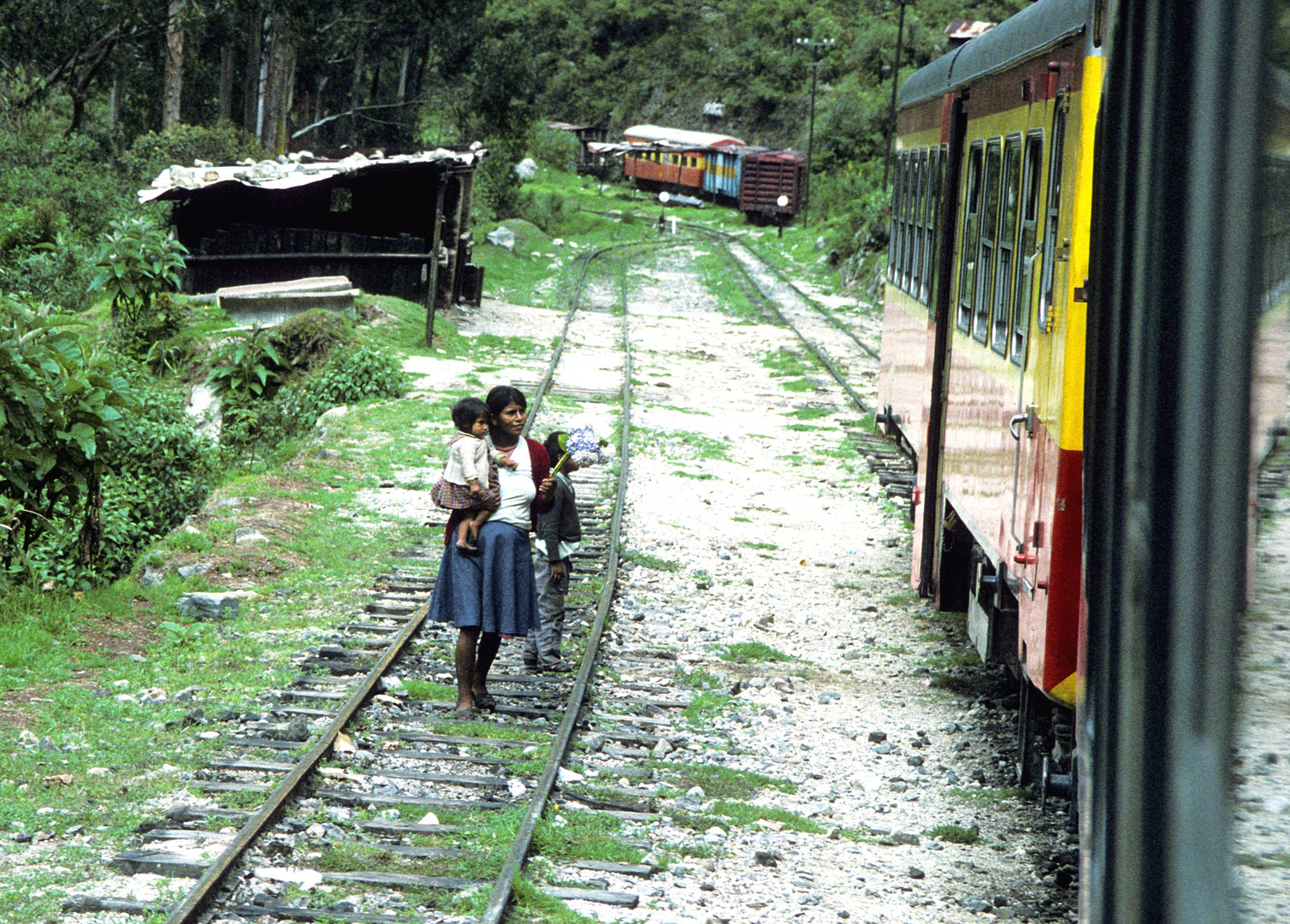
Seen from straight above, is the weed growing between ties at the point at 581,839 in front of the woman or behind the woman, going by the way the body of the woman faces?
in front

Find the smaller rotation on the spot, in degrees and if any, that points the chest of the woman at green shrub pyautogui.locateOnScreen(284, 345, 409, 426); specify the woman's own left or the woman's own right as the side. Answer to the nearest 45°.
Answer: approximately 135° to the woman's own left

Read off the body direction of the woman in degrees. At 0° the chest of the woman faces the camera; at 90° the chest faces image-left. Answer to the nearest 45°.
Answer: approximately 315°

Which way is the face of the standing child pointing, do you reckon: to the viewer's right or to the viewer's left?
to the viewer's right

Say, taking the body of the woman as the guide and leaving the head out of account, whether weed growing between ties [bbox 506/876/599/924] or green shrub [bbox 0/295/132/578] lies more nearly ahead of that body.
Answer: the weed growing between ties

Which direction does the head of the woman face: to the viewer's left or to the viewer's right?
to the viewer's right

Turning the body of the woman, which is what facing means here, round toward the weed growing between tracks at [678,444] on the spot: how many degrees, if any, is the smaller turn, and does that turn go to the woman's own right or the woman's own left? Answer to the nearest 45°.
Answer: approximately 135° to the woman's own left

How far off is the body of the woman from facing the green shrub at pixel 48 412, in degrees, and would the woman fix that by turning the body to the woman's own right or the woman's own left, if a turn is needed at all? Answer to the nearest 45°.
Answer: approximately 180°
